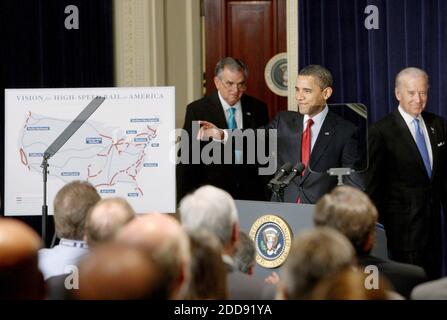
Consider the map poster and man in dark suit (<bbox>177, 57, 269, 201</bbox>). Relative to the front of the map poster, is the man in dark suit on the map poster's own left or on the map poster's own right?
on the map poster's own left

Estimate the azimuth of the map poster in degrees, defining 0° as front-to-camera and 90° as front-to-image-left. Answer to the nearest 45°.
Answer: approximately 0°

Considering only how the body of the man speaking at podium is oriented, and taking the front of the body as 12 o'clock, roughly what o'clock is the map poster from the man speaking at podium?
The map poster is roughly at 2 o'clock from the man speaking at podium.

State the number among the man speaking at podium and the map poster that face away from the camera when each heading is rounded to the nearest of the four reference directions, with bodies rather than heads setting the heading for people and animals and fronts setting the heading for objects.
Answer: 0

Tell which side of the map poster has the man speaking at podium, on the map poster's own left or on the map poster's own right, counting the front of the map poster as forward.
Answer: on the map poster's own left

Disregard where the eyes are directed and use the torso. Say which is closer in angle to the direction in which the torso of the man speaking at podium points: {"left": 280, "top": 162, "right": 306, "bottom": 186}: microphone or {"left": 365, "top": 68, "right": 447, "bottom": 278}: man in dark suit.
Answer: the microphone

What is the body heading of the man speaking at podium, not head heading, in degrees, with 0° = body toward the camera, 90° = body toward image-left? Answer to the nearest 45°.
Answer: approximately 45°

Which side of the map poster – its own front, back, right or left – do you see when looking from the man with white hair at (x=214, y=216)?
front

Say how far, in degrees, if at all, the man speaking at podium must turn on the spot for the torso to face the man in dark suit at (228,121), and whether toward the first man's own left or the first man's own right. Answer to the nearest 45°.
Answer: approximately 90° to the first man's own right
